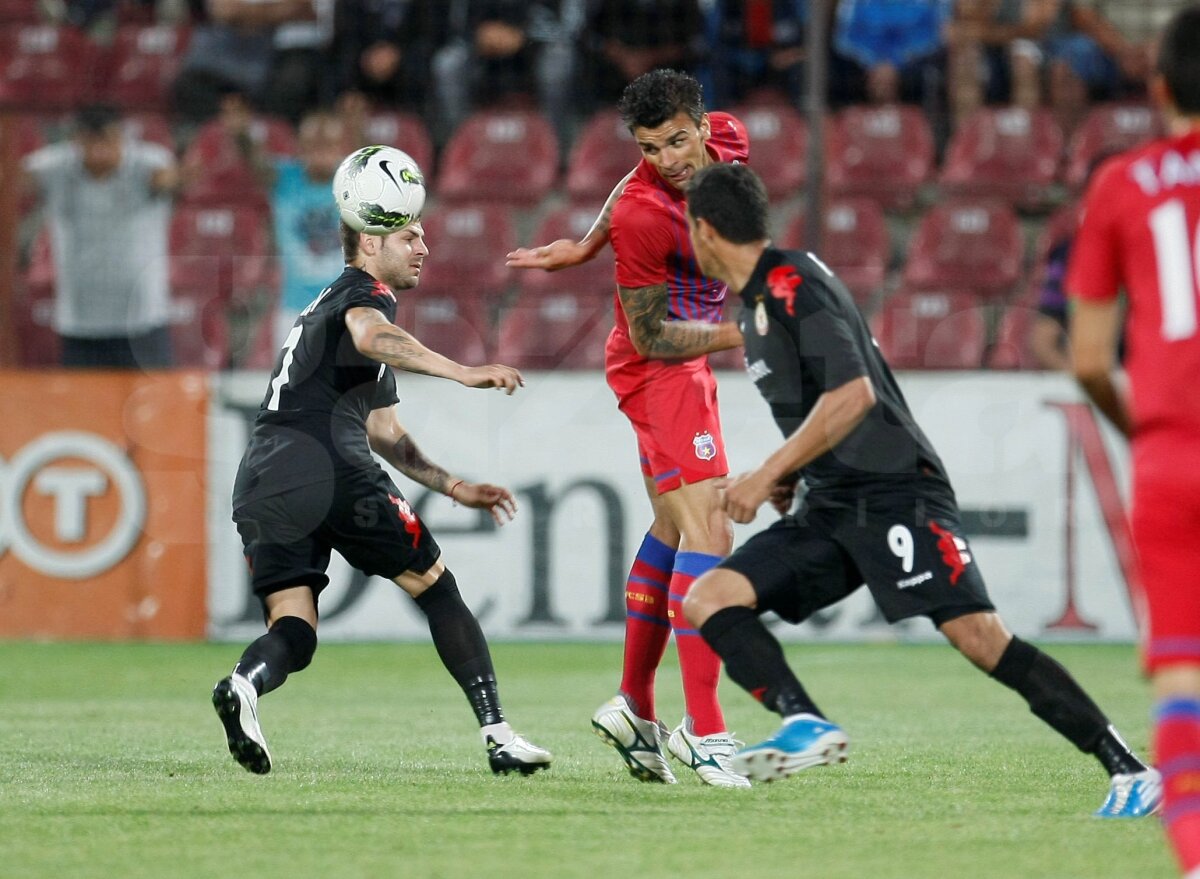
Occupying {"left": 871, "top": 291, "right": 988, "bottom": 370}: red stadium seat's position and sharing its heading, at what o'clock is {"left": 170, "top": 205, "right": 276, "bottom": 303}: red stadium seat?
{"left": 170, "top": 205, "right": 276, "bottom": 303}: red stadium seat is roughly at 3 o'clock from {"left": 871, "top": 291, "right": 988, "bottom": 370}: red stadium seat.

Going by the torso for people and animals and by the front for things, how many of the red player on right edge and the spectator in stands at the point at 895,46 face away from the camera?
1

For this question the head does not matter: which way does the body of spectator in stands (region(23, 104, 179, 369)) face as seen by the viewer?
toward the camera

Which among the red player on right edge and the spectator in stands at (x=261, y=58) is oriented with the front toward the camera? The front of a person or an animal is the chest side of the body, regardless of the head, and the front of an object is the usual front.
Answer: the spectator in stands

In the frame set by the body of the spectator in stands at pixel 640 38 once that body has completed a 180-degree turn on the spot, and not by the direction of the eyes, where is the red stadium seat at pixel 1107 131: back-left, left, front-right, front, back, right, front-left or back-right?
right

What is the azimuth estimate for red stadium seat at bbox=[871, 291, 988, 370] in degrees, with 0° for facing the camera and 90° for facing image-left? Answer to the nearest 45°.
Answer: approximately 0°

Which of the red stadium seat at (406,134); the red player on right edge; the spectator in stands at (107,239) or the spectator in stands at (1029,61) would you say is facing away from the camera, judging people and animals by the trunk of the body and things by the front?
the red player on right edge

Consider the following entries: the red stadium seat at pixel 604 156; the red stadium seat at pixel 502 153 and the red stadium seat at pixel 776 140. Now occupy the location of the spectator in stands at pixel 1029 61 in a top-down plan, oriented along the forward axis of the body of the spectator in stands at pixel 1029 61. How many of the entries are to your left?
0

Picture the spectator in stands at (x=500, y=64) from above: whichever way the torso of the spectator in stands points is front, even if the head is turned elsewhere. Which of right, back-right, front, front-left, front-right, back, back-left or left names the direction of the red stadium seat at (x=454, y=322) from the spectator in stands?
front

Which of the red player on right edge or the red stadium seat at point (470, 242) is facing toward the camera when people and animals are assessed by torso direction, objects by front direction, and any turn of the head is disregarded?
the red stadium seat

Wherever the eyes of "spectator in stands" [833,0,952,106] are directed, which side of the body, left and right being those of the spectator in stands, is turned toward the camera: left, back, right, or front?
front

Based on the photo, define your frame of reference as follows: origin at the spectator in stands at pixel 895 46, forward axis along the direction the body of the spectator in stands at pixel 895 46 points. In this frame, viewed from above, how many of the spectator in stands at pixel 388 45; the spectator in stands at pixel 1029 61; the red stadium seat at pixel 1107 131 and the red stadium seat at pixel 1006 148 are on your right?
1

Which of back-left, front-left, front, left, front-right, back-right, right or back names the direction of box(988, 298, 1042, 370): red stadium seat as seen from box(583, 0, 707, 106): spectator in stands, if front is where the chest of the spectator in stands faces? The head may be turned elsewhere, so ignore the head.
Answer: front-left

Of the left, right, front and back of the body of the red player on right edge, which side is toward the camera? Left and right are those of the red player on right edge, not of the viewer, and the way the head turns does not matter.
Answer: back

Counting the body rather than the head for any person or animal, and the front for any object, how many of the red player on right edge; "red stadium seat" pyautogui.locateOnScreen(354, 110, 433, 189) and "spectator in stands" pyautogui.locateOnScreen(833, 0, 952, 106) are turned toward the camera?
2

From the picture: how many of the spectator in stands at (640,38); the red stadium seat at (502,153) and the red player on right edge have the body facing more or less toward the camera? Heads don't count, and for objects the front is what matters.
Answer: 2

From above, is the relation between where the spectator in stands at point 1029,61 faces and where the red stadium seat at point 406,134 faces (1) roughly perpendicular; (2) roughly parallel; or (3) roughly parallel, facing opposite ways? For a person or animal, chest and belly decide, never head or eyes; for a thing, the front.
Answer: roughly parallel

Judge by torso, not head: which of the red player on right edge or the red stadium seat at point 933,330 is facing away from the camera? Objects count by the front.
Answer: the red player on right edge

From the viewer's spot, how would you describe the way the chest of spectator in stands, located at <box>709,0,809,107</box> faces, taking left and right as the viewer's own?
facing the viewer
